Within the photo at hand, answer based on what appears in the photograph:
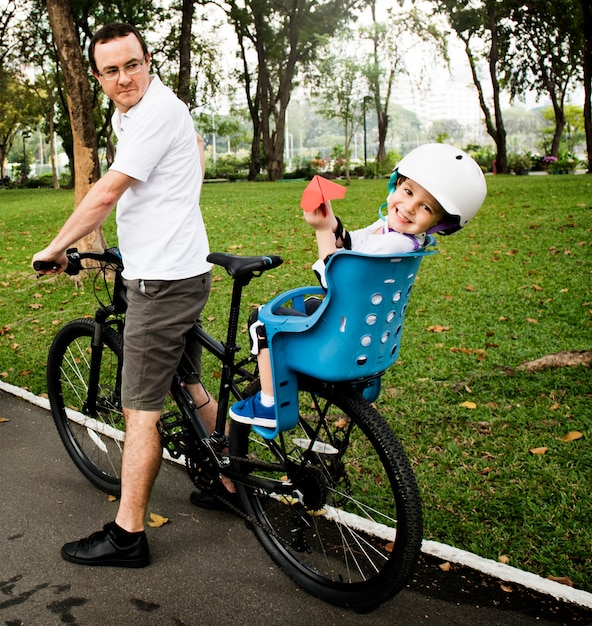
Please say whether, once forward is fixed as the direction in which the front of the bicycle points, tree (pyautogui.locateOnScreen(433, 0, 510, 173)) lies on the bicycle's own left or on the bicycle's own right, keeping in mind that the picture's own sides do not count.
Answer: on the bicycle's own right

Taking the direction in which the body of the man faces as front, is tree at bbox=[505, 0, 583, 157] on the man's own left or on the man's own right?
on the man's own right

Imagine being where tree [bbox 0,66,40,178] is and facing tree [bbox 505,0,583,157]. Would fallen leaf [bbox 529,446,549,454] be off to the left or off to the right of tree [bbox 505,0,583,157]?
right

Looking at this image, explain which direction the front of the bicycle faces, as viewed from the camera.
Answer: facing away from the viewer and to the left of the viewer

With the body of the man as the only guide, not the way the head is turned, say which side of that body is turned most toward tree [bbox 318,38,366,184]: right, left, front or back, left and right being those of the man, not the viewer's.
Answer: right

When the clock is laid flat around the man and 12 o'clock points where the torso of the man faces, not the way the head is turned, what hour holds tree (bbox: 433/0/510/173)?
The tree is roughly at 4 o'clock from the man.

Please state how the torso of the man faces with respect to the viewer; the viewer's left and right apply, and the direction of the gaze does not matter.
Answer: facing to the left of the viewer

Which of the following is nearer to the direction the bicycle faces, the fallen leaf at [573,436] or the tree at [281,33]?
the tree
